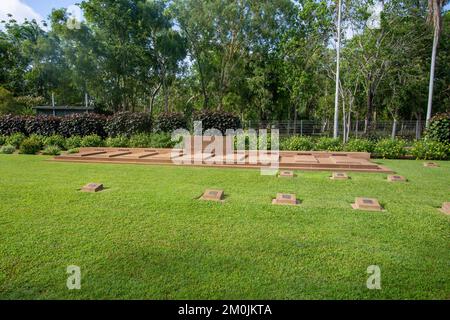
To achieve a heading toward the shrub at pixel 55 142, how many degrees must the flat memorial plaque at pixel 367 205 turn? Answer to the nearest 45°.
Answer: approximately 90° to its right

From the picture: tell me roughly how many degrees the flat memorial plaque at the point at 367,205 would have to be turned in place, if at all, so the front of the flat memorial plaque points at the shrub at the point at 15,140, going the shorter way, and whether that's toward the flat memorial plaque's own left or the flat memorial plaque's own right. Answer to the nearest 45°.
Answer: approximately 90° to the flat memorial plaque's own right

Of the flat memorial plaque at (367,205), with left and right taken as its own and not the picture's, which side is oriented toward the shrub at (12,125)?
right

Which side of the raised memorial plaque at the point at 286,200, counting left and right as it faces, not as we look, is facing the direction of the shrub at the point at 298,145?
back

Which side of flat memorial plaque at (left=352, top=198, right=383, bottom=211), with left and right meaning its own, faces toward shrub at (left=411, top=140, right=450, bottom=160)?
back

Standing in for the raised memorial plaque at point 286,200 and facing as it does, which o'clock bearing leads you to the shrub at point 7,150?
The shrub is roughly at 4 o'clock from the raised memorial plaque.

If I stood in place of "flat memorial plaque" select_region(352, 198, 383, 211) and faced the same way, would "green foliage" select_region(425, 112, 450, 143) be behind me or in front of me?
behind

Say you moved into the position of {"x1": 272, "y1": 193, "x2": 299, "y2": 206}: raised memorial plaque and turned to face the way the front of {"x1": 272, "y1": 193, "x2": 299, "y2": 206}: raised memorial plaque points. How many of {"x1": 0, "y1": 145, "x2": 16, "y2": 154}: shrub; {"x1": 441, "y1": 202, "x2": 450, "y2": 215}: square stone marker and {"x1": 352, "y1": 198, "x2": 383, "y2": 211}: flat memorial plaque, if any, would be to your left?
2

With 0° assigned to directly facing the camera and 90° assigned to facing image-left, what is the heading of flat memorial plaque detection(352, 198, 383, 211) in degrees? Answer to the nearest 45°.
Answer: approximately 0°

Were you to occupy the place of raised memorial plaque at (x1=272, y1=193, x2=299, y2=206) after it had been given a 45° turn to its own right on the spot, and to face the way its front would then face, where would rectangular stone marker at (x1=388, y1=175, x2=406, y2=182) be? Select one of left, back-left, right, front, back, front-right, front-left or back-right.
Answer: back

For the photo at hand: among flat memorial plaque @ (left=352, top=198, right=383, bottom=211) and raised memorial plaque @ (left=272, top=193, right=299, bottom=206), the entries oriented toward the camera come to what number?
2

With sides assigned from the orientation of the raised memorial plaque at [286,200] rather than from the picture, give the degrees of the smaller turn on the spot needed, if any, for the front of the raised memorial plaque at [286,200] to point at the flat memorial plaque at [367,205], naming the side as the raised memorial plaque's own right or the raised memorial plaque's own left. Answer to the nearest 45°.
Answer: approximately 90° to the raised memorial plaque's own left
